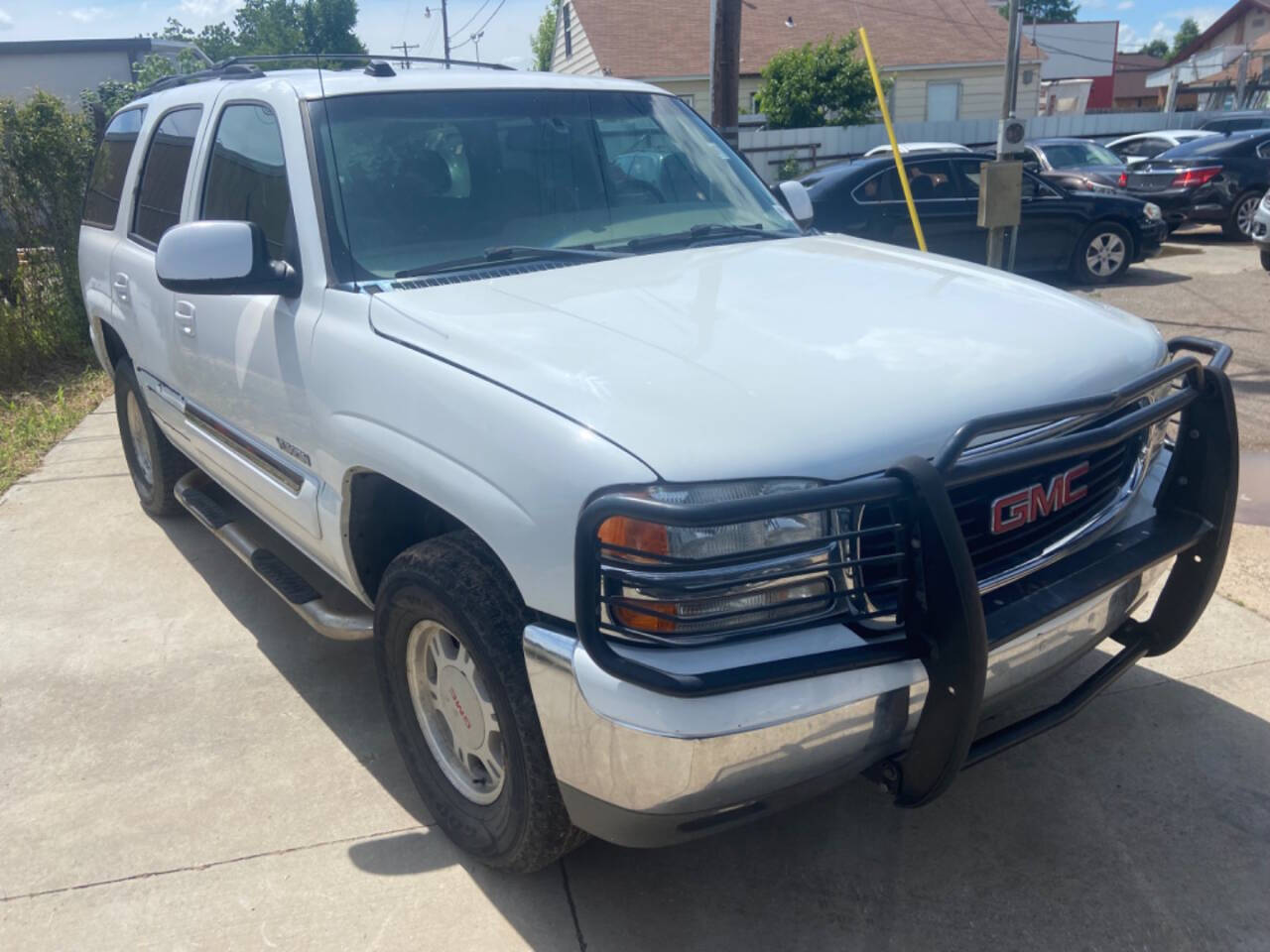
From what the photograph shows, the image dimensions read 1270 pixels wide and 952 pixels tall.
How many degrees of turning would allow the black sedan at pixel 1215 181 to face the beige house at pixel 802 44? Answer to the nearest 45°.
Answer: approximately 90° to its left

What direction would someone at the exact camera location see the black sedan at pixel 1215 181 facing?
facing away from the viewer and to the right of the viewer

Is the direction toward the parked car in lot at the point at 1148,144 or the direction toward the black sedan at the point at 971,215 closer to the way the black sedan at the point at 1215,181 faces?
the parked car in lot

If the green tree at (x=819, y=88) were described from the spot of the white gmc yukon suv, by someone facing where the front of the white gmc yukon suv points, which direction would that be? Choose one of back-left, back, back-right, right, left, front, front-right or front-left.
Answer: back-left

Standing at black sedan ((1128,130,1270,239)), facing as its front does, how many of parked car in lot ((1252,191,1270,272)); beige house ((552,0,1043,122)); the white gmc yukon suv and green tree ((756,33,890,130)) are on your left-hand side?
2

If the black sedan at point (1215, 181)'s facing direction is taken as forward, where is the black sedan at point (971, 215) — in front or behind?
behind

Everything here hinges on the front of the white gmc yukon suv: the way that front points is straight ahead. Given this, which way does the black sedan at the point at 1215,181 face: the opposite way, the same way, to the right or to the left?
to the left

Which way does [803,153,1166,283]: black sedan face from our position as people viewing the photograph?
facing to the right of the viewer
